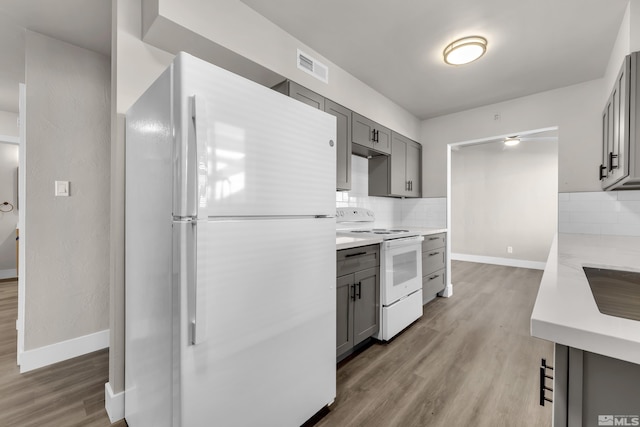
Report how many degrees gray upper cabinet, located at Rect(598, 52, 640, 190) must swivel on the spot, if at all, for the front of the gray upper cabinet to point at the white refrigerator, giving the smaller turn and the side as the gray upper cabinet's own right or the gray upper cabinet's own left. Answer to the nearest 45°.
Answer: approximately 45° to the gray upper cabinet's own left

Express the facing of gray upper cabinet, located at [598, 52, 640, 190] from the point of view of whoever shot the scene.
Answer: facing to the left of the viewer

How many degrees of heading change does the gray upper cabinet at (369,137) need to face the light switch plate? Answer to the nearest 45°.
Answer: approximately 90° to its right

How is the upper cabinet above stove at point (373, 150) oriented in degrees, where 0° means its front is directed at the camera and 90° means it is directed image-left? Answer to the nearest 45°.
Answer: approximately 315°

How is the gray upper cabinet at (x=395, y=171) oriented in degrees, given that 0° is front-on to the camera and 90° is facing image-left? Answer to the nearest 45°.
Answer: approximately 315°

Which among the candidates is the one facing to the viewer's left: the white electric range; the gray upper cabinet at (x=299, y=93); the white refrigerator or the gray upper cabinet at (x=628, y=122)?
the gray upper cabinet at (x=628, y=122)

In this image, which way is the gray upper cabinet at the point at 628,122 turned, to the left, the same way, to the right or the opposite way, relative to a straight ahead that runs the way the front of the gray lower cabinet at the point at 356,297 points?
the opposite way

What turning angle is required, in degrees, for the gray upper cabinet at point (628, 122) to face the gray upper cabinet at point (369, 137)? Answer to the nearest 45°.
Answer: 0° — it already faces it

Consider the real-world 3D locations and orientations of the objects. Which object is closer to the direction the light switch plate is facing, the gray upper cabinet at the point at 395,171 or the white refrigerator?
the white refrigerator

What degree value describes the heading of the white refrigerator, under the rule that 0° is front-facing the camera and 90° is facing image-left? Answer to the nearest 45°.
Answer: approximately 315°
